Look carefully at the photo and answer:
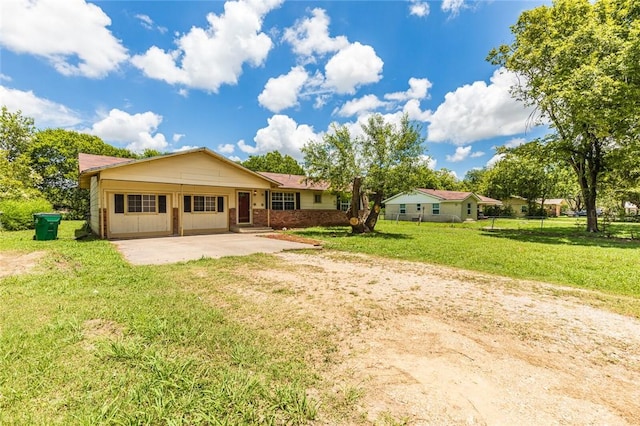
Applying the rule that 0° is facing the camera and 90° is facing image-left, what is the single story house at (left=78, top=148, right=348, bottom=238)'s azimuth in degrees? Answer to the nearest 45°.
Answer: approximately 0°

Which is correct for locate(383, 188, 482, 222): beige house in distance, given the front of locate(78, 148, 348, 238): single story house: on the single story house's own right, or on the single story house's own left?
on the single story house's own left

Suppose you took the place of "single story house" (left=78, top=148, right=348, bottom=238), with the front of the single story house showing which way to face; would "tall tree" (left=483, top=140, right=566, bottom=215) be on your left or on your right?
on your left

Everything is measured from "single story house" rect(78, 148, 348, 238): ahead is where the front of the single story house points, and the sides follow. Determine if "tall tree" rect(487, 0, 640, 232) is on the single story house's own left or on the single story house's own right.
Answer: on the single story house's own left

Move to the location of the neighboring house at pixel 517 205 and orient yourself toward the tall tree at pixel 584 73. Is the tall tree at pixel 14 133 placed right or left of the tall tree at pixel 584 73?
right

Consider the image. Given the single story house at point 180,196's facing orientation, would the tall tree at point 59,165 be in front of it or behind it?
behind

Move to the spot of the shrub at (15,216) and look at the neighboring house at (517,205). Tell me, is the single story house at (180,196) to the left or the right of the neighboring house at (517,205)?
right

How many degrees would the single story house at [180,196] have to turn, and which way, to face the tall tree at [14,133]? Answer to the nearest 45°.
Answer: approximately 135° to its right

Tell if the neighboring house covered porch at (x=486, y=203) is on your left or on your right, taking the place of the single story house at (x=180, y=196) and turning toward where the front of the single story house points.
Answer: on your left
